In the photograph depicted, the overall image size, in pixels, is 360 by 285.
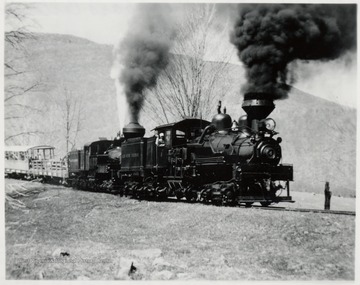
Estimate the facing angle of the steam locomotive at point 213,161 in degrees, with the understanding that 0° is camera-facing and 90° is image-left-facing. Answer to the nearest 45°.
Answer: approximately 315°

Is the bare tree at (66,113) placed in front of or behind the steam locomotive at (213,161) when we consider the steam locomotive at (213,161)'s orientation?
behind

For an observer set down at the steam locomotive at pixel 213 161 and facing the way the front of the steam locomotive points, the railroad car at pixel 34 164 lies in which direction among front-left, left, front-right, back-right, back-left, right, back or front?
back
